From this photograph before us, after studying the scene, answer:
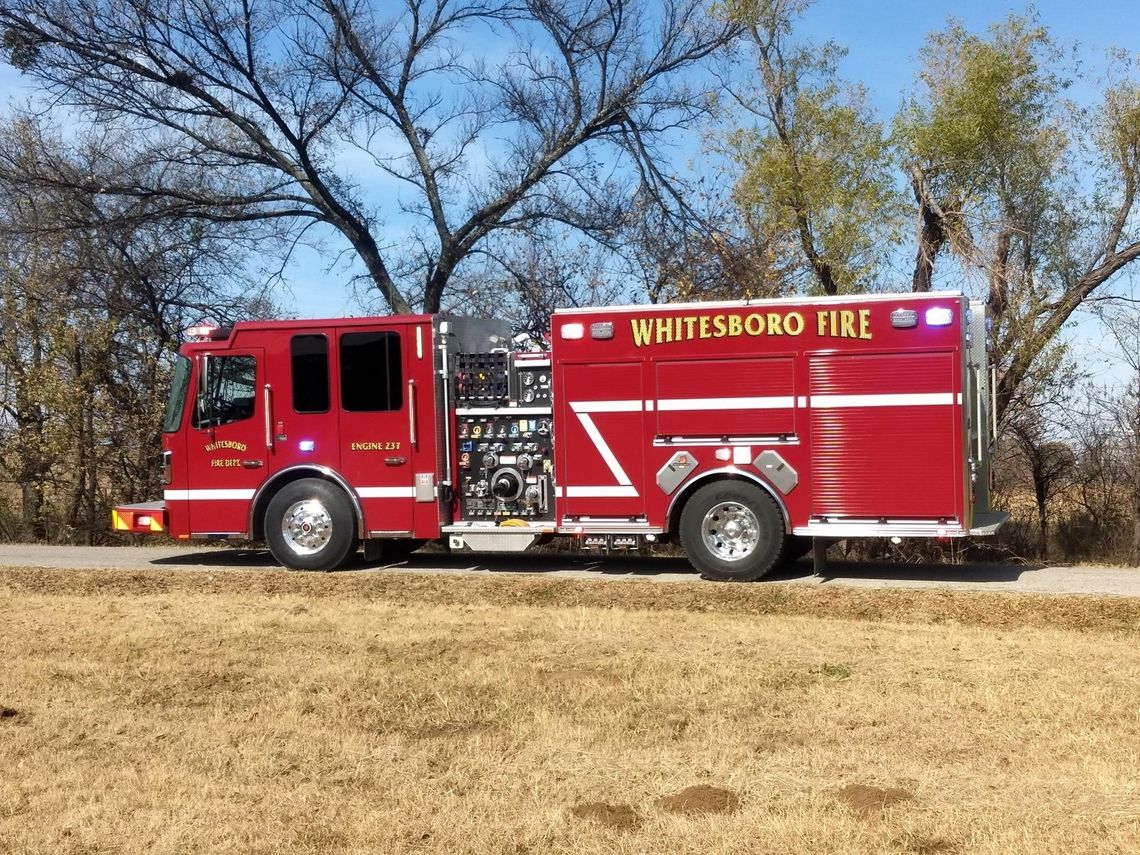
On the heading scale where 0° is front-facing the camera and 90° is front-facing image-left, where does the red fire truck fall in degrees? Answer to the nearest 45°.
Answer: approximately 90°
